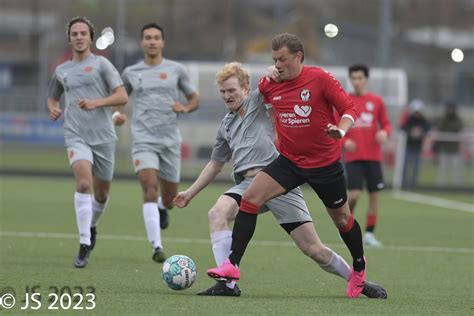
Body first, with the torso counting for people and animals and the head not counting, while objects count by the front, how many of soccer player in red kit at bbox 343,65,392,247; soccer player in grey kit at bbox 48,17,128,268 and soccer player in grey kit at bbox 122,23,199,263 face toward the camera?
3

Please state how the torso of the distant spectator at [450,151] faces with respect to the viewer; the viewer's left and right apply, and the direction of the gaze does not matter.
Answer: facing the viewer

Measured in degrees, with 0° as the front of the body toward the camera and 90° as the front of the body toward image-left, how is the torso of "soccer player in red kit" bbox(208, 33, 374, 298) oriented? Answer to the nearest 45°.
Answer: approximately 45°

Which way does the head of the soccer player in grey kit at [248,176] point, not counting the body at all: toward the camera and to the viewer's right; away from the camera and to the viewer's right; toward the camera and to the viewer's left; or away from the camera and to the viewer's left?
toward the camera and to the viewer's left

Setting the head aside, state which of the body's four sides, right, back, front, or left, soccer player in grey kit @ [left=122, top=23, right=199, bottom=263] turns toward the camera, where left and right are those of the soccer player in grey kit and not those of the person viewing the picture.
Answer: front

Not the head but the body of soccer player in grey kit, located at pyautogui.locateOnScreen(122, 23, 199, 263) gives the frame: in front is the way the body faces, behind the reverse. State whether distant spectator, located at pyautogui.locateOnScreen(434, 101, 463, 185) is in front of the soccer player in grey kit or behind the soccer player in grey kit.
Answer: behind

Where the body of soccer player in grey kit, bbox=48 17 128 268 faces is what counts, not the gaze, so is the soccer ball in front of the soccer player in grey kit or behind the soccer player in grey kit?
in front

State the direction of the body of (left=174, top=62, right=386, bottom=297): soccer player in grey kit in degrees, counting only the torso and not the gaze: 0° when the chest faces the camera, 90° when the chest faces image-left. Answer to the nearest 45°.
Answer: approximately 45°

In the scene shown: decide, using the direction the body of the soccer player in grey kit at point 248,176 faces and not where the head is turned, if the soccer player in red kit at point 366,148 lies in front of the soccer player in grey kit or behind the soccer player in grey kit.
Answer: behind

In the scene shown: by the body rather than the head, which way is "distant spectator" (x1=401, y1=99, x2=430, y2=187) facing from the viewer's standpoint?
toward the camera
